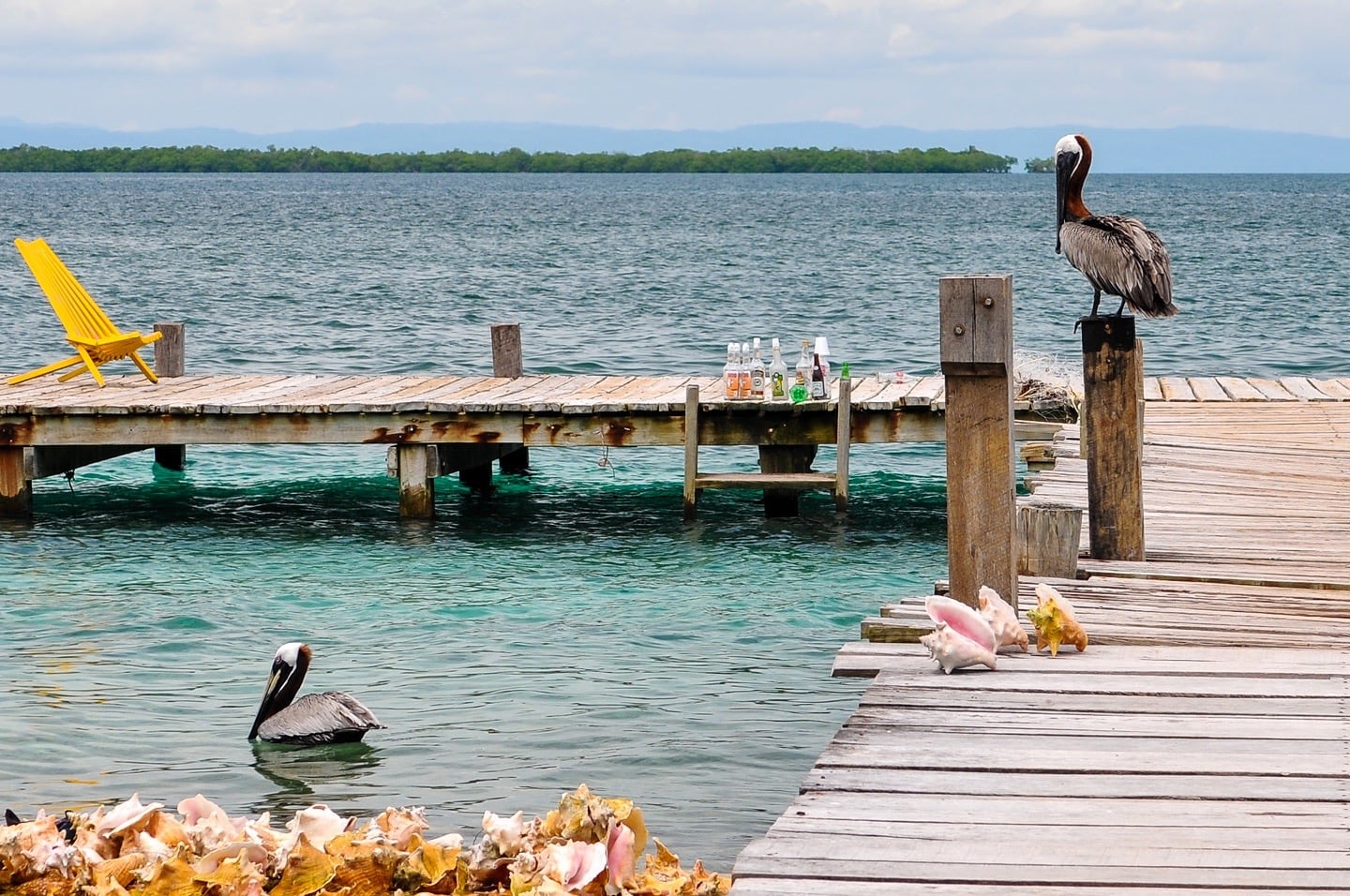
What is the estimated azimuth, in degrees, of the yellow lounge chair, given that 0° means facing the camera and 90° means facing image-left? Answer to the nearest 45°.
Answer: approximately 315°

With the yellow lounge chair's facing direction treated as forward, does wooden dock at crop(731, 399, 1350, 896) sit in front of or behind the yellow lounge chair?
in front

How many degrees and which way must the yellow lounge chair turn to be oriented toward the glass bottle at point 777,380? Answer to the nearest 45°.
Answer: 0° — it already faces it

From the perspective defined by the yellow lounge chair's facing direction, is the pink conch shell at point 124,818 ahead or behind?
ahead

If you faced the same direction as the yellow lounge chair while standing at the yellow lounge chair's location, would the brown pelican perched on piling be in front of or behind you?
in front

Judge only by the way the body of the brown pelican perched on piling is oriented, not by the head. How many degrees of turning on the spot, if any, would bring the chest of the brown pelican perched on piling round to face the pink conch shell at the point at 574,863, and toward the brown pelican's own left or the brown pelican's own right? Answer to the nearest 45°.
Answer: approximately 90° to the brown pelican's own left

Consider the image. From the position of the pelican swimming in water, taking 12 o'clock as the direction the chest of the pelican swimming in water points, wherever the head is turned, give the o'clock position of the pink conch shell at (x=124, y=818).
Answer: The pink conch shell is roughly at 9 o'clock from the pelican swimming in water.

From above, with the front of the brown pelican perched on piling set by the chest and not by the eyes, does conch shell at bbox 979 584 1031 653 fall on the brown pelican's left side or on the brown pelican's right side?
on the brown pelican's left side

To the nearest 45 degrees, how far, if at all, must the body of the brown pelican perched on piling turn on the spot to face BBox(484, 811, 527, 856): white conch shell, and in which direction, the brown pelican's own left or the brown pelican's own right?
approximately 90° to the brown pelican's own left

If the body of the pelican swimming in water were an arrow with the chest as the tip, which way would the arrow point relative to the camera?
to the viewer's left

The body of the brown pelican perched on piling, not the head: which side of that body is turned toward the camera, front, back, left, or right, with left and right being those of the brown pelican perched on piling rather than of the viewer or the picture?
left
